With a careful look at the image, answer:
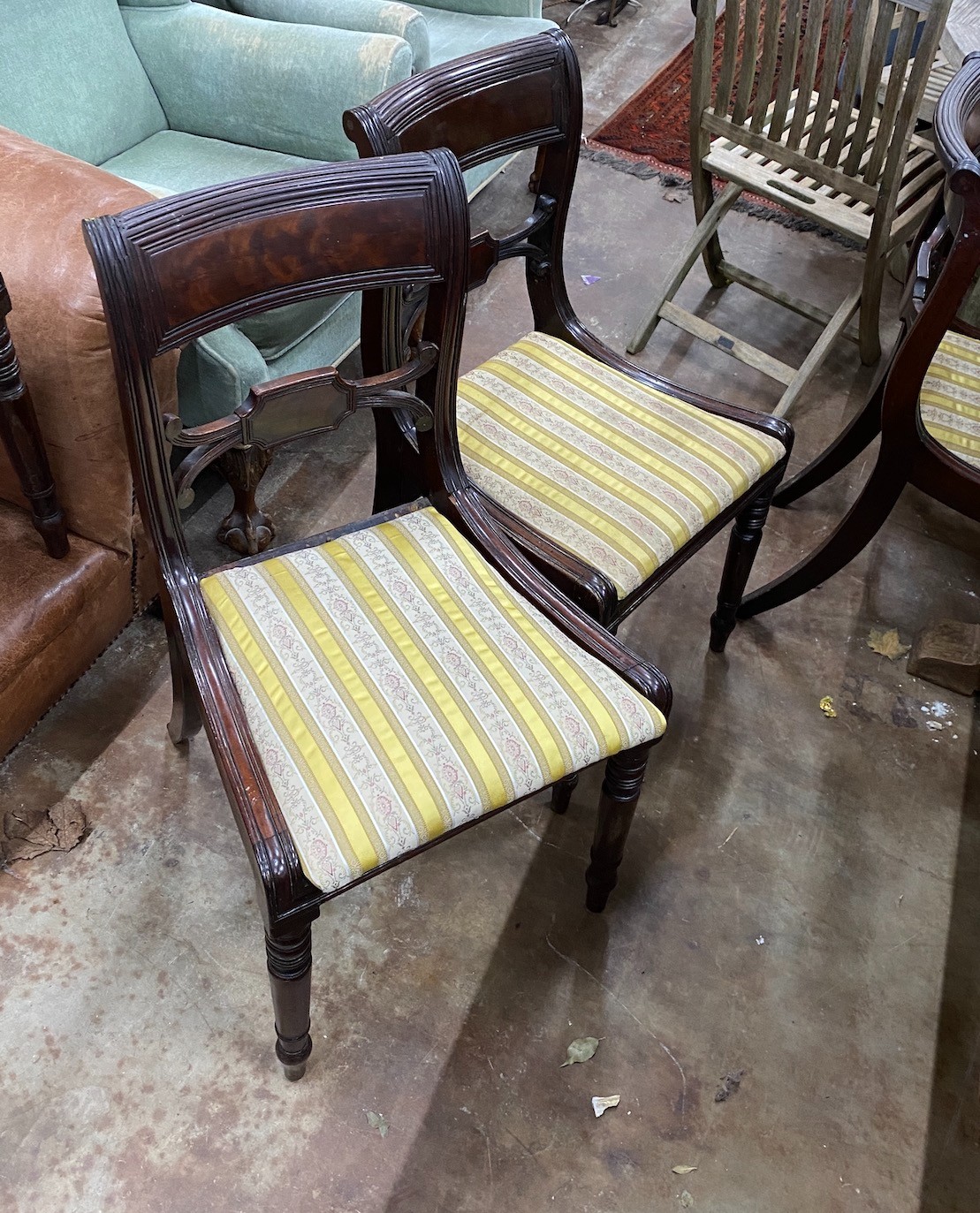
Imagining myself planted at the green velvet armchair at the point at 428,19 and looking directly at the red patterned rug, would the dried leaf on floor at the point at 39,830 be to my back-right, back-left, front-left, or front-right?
back-right

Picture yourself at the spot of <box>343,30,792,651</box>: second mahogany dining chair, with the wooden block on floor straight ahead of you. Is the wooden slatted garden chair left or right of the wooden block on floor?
left

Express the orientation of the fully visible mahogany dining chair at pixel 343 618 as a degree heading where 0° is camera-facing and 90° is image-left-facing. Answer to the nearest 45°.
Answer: approximately 315°

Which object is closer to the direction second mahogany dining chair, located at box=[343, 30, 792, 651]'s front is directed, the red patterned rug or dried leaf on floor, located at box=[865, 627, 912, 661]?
the dried leaf on floor

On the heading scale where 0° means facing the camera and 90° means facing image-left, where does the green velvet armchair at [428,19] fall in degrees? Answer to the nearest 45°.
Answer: approximately 315°

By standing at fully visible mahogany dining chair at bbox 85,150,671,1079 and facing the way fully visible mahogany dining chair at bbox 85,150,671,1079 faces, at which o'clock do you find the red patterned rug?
The red patterned rug is roughly at 8 o'clock from the fully visible mahogany dining chair.

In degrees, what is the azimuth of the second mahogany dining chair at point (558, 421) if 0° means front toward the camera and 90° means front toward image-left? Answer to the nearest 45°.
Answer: approximately 315°
